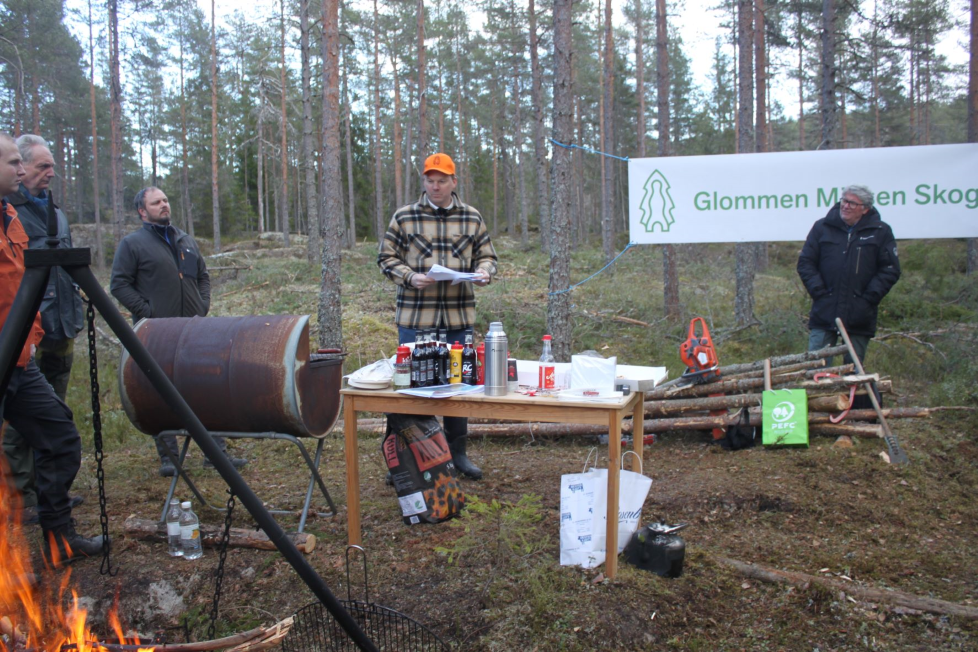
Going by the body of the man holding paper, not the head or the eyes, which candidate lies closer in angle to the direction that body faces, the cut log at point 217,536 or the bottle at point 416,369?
the bottle

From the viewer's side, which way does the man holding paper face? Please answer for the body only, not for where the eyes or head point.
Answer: toward the camera

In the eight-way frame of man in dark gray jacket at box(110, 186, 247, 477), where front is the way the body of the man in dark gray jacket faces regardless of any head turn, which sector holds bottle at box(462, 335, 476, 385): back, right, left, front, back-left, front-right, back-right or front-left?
front

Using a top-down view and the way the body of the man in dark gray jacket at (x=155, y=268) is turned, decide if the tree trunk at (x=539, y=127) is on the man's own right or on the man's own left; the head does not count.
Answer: on the man's own left

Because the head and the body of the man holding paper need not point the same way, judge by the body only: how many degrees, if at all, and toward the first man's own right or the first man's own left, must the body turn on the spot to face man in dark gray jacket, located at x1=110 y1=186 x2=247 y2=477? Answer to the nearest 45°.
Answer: approximately 90° to the first man's own right

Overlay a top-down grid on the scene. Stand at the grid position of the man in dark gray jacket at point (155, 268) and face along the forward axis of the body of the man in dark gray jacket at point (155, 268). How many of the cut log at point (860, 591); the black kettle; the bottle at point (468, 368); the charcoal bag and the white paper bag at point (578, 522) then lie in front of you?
5

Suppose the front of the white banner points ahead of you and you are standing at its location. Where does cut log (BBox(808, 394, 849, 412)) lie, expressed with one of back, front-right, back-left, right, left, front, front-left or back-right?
front

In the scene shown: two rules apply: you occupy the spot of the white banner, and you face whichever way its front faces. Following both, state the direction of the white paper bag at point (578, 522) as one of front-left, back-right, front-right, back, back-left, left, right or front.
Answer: front

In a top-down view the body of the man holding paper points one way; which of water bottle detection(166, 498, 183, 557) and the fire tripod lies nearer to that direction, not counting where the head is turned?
the fire tripod

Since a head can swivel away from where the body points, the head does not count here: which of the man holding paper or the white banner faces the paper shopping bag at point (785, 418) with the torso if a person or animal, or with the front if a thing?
the white banner

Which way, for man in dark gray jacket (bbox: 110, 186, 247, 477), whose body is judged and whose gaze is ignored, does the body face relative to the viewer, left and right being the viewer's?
facing the viewer and to the right of the viewer

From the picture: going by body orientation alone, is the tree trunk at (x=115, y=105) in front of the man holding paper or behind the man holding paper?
behind

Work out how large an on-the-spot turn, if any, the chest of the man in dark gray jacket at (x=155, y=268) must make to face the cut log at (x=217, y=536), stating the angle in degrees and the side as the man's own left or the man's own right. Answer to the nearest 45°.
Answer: approximately 45° to the man's own right

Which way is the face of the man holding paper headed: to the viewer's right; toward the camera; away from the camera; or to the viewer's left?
toward the camera

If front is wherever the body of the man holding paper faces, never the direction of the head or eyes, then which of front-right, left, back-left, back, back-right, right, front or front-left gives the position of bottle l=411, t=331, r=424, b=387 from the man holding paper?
front

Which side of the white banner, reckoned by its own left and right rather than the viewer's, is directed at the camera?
front
